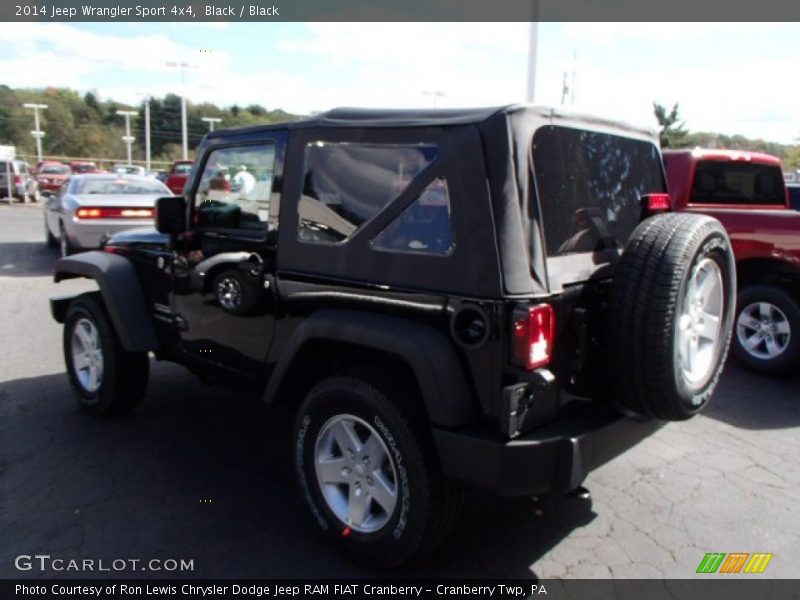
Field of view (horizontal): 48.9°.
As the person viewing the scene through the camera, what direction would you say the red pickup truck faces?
facing away from the viewer and to the left of the viewer

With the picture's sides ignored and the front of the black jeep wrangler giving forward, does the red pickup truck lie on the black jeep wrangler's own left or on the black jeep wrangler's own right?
on the black jeep wrangler's own right

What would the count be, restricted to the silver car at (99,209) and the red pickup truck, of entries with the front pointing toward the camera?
0

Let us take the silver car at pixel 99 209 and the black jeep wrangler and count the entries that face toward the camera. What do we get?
0

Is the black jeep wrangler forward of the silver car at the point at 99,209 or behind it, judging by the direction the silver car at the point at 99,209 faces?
behind

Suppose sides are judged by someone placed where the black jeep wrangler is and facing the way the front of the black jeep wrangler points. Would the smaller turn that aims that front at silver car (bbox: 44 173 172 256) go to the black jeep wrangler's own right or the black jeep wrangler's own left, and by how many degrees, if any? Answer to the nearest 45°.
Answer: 0° — it already faces it

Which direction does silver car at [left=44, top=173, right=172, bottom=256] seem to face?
away from the camera

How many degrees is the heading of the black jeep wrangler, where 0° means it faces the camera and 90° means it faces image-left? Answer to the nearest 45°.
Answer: approximately 135°

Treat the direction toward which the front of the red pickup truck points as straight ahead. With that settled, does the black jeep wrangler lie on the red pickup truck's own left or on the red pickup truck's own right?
on the red pickup truck's own left

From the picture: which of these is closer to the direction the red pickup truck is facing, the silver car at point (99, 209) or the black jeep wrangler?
the silver car

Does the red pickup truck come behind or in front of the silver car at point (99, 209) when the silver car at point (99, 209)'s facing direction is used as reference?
behind

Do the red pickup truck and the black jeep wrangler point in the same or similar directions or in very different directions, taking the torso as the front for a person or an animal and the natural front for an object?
same or similar directions

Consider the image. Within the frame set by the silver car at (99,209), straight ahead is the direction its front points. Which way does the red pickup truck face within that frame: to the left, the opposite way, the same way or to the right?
the same way
